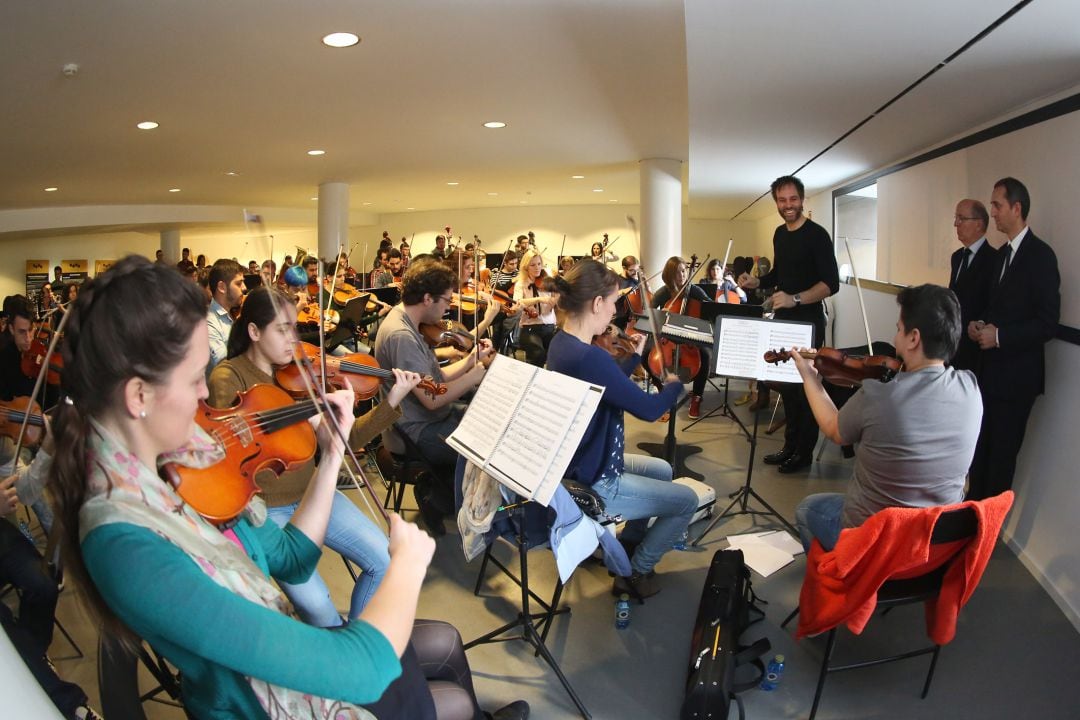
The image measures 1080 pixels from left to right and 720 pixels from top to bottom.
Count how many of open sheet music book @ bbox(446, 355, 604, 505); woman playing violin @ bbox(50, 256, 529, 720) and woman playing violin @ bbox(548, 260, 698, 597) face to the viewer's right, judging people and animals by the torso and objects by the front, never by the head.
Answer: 2

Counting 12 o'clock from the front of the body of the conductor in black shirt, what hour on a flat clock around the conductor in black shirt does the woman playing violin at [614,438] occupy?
The woman playing violin is roughly at 11 o'clock from the conductor in black shirt.

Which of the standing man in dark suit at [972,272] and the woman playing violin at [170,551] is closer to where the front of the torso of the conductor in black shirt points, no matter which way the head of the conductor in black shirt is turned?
the woman playing violin

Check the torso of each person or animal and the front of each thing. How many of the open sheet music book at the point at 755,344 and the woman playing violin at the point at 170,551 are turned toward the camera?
1

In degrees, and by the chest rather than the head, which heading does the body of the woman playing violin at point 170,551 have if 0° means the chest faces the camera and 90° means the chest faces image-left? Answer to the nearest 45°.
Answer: approximately 270°

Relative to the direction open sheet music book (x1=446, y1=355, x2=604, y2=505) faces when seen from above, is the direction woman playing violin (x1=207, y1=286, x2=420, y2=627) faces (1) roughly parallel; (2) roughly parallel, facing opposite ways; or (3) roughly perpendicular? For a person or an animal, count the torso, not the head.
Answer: roughly perpendicular

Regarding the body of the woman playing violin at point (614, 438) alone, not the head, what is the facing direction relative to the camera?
to the viewer's right
